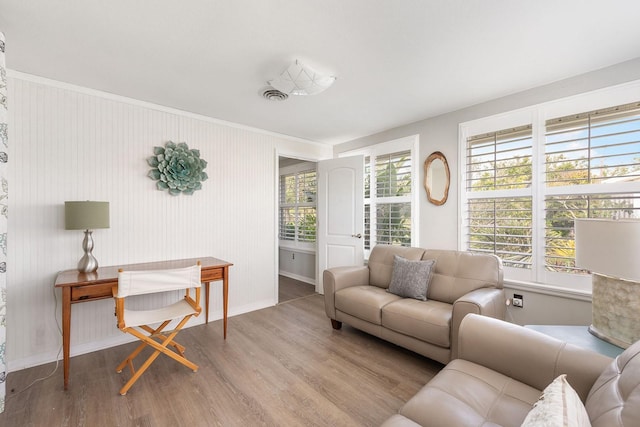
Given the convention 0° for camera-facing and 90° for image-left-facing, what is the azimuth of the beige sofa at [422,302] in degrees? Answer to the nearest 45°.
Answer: approximately 45°

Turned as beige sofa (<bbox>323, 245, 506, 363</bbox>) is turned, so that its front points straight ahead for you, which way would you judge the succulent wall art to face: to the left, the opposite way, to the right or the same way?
to the left

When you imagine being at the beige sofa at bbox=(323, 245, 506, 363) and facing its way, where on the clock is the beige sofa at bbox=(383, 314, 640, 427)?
the beige sofa at bbox=(383, 314, 640, 427) is roughly at 10 o'clock from the beige sofa at bbox=(323, 245, 506, 363).

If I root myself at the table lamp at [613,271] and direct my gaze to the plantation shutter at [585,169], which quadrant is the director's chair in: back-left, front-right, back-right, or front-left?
back-left
